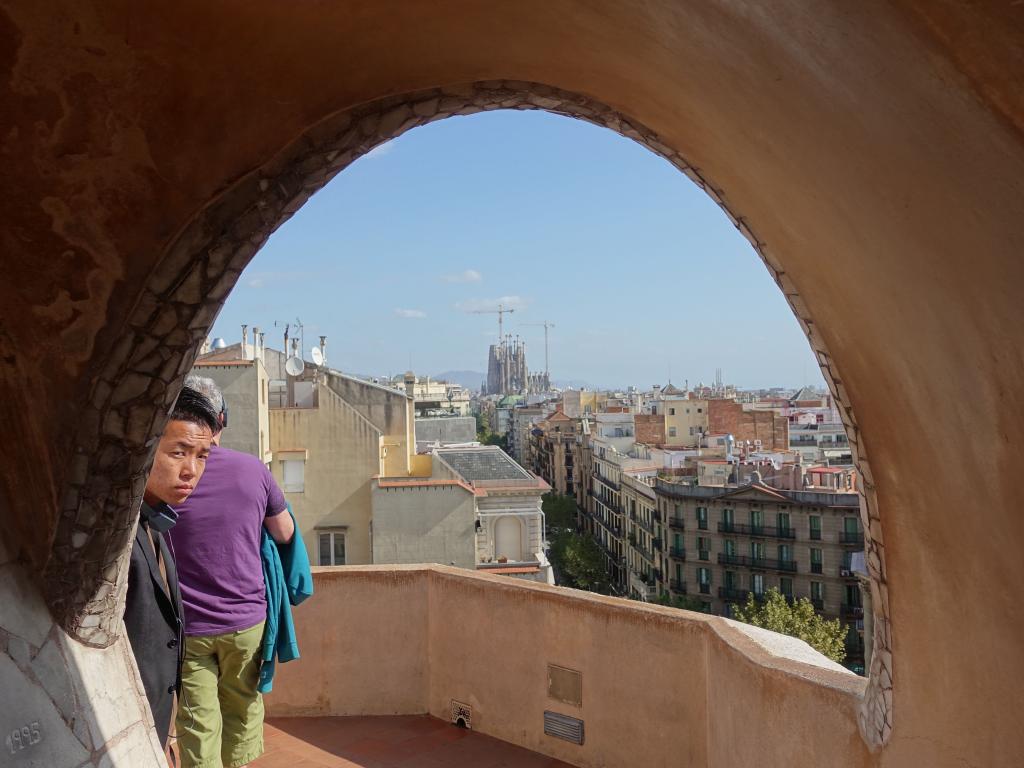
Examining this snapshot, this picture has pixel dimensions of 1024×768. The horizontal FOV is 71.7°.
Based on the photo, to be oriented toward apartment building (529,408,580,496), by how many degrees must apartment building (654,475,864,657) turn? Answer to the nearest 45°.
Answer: approximately 135° to its right

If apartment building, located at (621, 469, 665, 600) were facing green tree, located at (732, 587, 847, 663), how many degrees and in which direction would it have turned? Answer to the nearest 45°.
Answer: approximately 90° to its left

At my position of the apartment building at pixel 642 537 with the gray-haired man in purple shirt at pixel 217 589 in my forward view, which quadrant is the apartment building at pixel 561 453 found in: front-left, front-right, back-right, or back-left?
back-right

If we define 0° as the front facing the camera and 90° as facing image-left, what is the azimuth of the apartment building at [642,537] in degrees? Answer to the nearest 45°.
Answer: approximately 45°

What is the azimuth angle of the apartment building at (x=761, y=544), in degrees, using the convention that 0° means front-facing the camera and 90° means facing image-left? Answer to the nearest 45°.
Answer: approximately 0°

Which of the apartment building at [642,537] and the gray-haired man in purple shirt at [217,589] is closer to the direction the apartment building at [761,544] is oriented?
the gray-haired man in purple shirt

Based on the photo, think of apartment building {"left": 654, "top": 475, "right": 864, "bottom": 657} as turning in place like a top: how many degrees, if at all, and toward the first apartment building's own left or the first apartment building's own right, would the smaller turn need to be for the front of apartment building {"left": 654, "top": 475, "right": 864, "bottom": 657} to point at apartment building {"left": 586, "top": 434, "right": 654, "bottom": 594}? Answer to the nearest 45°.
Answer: approximately 135° to the first apartment building's own right
